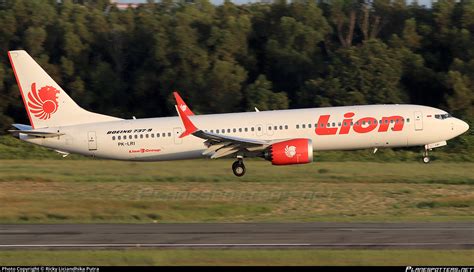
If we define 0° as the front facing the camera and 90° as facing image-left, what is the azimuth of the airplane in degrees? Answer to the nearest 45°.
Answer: approximately 270°
